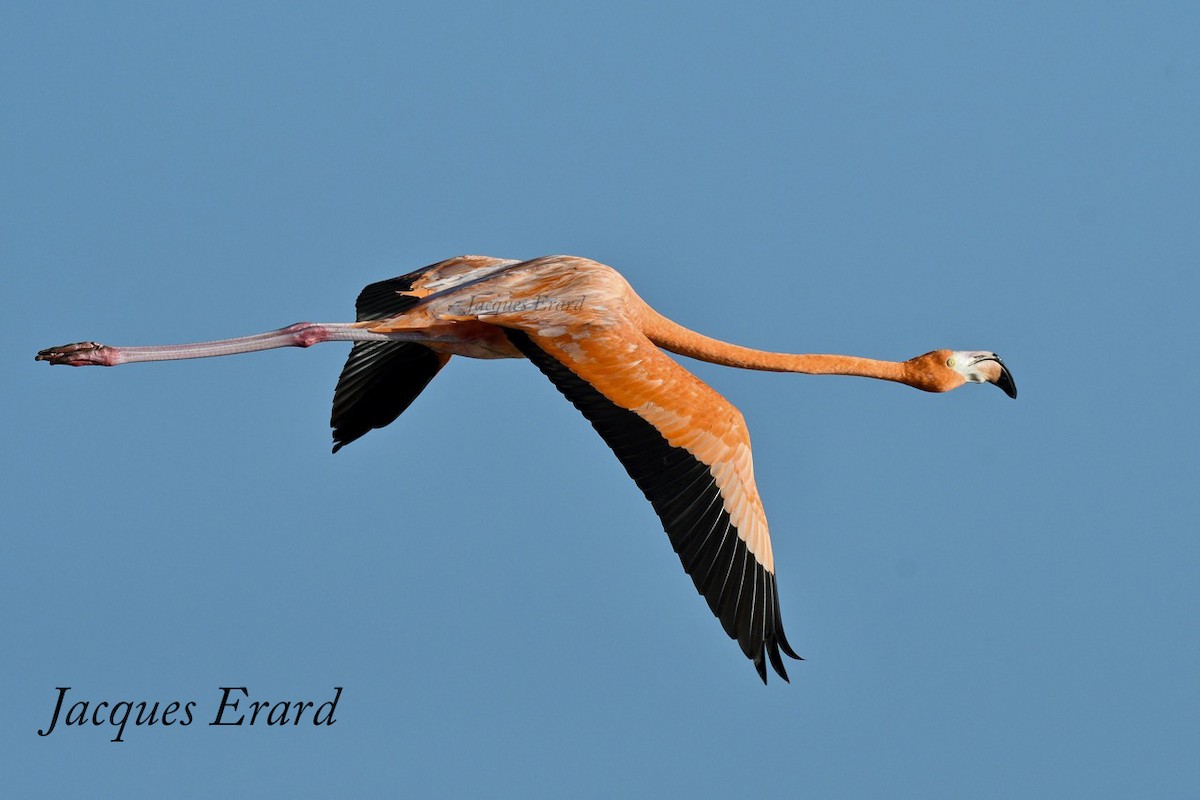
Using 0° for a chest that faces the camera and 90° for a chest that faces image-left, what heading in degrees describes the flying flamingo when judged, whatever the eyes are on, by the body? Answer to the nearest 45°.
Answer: approximately 270°
